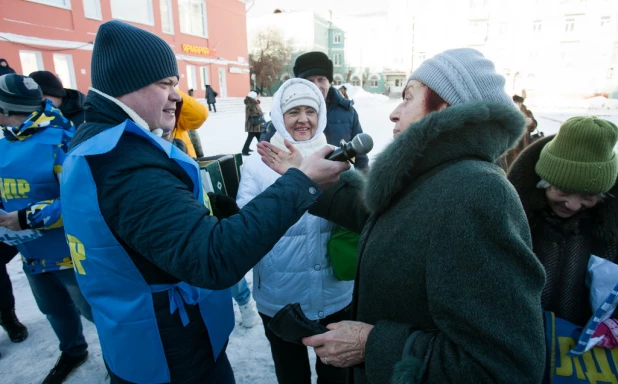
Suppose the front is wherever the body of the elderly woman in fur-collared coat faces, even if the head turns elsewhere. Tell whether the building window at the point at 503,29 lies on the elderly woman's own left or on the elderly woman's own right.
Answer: on the elderly woman's own right

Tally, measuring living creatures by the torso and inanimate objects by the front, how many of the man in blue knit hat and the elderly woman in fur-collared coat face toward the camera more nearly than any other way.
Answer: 0

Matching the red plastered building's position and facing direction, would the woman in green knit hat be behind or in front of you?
in front

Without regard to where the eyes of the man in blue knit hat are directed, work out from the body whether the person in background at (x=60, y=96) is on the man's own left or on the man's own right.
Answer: on the man's own left

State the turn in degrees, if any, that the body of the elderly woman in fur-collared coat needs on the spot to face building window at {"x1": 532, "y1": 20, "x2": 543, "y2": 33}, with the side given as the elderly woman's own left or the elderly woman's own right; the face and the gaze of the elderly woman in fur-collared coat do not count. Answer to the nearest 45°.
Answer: approximately 90° to the elderly woman's own right

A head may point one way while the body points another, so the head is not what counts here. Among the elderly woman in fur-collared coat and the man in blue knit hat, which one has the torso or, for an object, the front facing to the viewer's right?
the man in blue knit hat

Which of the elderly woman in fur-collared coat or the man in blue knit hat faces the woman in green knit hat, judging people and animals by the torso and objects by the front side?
the man in blue knit hat

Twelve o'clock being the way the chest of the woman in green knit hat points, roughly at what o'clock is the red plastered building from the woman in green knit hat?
The red plastered building is roughly at 4 o'clock from the woman in green knit hat.

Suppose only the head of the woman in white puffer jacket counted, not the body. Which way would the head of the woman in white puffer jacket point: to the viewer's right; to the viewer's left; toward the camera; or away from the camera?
toward the camera

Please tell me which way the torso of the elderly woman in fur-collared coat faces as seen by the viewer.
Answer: to the viewer's left

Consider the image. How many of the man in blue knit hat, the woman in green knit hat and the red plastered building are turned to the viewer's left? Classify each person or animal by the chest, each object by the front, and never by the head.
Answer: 0

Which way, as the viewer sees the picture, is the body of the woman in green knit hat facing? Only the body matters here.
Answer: toward the camera

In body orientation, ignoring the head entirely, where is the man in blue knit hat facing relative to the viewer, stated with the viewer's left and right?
facing to the right of the viewer
